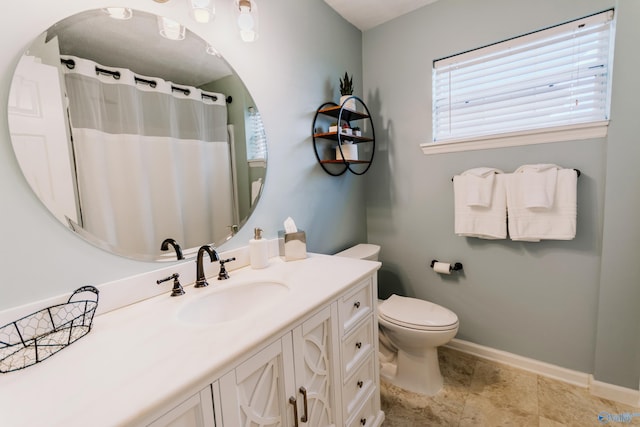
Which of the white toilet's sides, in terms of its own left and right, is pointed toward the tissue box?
right

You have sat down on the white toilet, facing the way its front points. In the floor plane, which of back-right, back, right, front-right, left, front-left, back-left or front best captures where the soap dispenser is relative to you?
right

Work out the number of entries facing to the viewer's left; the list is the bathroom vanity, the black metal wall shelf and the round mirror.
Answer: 0

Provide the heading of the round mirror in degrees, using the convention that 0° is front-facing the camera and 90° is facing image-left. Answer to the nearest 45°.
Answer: approximately 315°

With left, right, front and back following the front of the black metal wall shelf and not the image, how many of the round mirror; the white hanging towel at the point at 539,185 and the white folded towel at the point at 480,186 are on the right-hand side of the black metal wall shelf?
1

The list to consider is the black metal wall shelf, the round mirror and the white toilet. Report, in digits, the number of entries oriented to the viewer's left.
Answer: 0

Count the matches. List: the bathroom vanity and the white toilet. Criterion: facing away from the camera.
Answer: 0

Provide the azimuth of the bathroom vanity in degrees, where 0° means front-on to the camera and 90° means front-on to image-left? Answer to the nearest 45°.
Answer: approximately 315°

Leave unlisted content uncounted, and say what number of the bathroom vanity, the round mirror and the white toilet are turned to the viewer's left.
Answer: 0

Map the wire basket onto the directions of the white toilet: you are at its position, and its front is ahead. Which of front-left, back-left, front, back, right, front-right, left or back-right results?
right

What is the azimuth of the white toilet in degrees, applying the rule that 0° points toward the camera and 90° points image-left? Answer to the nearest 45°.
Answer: approximately 315°

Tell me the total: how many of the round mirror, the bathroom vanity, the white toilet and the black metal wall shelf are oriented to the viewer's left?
0

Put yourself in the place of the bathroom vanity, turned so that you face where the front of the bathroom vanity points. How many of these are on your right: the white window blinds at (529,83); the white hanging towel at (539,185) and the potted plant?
0

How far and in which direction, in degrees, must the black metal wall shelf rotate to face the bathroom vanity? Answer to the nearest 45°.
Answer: approximately 45° to its right

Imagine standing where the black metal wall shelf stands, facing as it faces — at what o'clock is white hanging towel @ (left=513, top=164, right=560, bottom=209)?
The white hanging towel is roughly at 11 o'clock from the black metal wall shelf.
